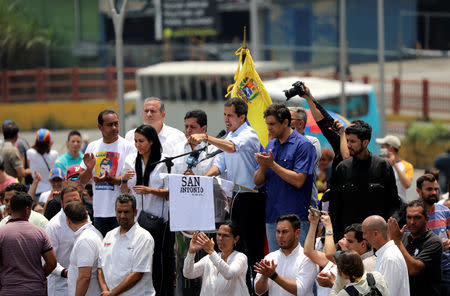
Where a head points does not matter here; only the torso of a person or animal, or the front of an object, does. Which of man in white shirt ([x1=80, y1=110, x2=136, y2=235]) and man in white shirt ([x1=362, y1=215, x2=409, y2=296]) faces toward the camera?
man in white shirt ([x1=80, y1=110, x2=136, y2=235])

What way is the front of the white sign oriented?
toward the camera

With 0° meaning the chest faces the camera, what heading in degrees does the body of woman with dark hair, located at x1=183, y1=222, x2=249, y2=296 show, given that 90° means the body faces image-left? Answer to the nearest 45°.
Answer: approximately 45°

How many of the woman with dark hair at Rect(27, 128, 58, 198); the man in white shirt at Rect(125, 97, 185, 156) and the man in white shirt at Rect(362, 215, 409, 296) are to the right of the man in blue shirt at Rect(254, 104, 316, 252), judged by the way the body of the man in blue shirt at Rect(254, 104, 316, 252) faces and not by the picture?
2

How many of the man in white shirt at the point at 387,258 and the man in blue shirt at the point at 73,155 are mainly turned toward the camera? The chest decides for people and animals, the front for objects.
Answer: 1

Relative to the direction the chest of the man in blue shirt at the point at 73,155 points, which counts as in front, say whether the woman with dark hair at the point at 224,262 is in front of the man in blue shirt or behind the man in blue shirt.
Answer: in front

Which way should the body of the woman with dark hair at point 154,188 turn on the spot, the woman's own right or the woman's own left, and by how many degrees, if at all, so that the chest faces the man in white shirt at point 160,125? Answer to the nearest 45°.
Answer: approximately 135° to the woman's own right

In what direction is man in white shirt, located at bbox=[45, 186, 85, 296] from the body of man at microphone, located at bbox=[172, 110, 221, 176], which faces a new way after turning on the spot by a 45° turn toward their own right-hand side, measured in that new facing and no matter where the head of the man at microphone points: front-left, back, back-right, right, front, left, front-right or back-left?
front

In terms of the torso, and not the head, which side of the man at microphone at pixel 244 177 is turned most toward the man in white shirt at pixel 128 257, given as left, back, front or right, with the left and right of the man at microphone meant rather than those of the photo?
front
